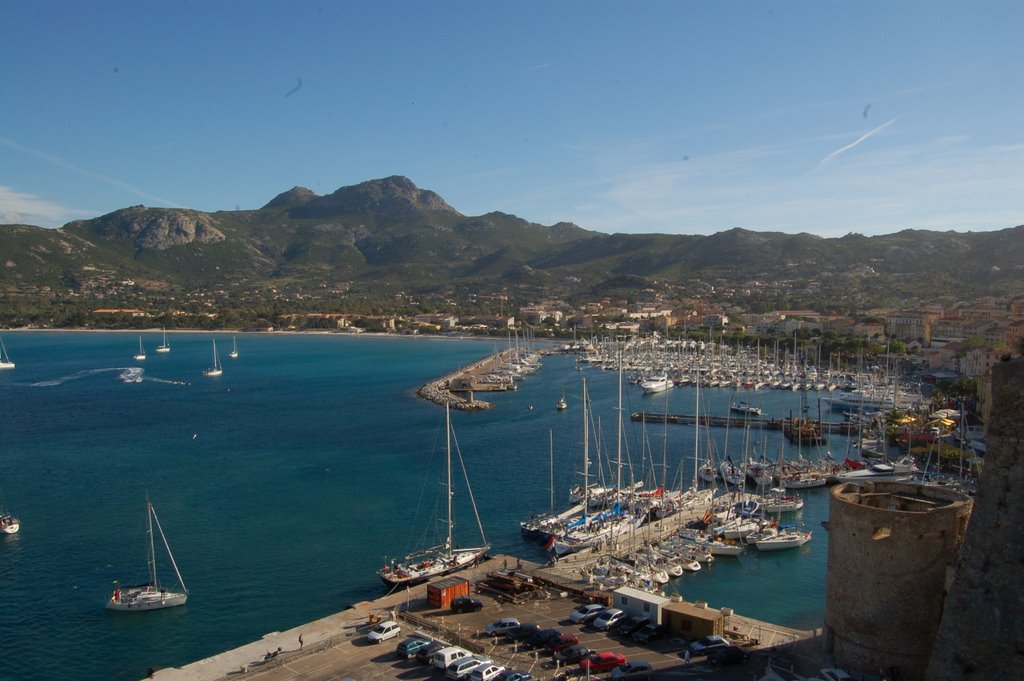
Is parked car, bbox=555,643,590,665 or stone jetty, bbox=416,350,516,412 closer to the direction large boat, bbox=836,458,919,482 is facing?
the stone jetty

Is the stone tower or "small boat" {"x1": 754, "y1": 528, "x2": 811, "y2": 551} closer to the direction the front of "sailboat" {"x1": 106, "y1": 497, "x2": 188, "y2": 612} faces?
the small boat

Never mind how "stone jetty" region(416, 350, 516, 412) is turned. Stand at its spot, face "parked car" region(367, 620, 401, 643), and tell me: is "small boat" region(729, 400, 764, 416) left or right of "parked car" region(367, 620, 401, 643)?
left

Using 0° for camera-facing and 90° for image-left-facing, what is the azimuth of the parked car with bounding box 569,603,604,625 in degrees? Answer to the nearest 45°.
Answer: approximately 45°

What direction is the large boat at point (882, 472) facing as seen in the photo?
to the viewer's left

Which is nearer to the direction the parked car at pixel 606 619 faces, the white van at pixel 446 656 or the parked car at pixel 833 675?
the white van

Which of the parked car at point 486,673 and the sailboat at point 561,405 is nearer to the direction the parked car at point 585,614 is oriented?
the parked car

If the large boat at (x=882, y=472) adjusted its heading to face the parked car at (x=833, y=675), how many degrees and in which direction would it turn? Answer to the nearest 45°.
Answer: approximately 90° to its left

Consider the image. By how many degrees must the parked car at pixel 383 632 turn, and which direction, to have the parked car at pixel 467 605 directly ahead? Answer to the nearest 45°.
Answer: approximately 180°

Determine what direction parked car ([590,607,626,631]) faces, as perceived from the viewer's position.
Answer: facing the viewer and to the left of the viewer

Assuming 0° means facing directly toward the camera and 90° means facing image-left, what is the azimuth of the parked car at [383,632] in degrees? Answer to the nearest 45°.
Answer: approximately 45°

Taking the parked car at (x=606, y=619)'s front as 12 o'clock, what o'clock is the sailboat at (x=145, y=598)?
The sailboat is roughly at 2 o'clock from the parked car.

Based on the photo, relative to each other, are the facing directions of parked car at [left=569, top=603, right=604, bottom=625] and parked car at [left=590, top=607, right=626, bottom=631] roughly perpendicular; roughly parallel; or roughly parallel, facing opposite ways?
roughly parallel

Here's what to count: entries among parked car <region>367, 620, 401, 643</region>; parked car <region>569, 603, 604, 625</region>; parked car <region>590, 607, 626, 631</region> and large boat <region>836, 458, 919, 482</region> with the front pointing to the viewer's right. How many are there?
0
